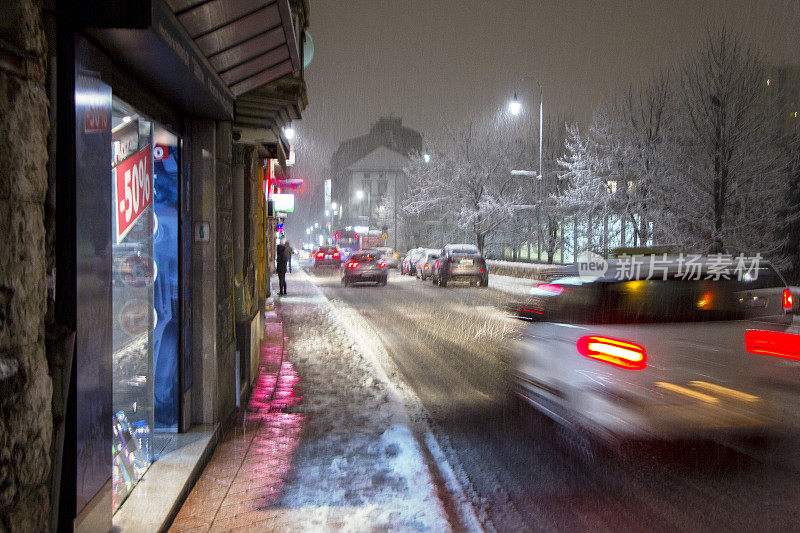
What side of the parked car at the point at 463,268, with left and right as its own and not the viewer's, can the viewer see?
back

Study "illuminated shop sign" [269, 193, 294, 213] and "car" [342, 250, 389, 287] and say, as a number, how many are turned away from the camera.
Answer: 1

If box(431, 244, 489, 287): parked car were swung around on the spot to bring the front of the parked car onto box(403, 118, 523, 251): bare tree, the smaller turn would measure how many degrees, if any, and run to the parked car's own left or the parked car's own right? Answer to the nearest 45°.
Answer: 0° — it already faces it

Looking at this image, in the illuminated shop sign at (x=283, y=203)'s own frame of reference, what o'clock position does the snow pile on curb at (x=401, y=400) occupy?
The snow pile on curb is roughly at 12 o'clock from the illuminated shop sign.

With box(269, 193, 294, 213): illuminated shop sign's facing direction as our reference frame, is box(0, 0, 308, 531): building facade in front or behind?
in front

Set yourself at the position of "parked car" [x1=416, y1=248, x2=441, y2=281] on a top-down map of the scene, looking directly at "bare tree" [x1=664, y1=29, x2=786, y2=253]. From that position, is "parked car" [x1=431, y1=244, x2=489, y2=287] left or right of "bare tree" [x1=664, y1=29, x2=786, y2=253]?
right

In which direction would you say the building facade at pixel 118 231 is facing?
to the viewer's right

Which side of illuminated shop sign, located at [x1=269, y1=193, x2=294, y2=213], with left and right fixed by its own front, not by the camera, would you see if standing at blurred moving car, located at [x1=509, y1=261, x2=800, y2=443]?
front

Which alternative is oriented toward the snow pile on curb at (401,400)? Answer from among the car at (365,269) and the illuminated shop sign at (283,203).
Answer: the illuminated shop sign

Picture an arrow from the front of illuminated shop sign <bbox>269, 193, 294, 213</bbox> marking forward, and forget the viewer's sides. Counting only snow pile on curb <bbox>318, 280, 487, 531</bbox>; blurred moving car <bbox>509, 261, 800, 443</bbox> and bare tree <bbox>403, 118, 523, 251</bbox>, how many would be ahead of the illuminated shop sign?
2

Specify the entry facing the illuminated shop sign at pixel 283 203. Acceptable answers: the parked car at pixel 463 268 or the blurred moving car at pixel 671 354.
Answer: the blurred moving car

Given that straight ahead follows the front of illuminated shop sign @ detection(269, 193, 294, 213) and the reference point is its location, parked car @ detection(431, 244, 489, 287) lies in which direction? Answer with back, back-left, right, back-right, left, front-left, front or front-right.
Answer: left

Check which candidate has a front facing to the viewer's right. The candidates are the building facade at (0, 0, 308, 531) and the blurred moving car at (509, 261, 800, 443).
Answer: the building facade

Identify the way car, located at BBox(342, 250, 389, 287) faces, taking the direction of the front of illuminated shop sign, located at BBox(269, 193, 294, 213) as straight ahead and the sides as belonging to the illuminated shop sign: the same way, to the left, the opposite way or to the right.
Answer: the opposite way

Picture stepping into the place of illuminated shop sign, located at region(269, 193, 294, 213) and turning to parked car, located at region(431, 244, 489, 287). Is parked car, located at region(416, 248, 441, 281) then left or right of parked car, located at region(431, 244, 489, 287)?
left

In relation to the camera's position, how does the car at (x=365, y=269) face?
facing away from the viewer
